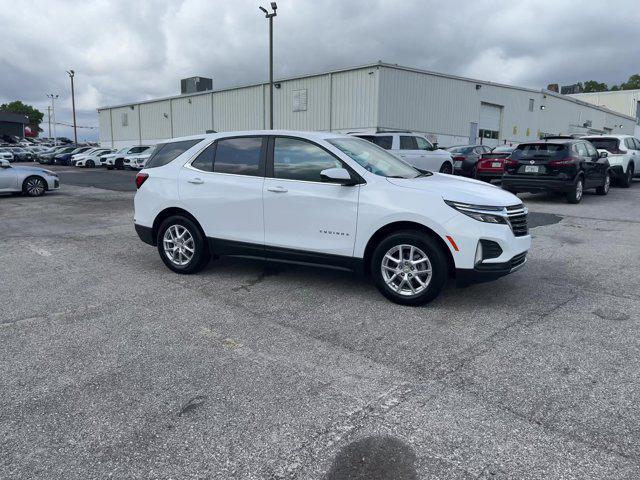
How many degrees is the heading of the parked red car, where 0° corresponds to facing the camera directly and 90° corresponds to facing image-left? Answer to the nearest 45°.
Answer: approximately 225°

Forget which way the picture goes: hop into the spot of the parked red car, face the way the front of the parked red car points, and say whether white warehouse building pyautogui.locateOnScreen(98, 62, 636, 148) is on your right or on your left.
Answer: on your left

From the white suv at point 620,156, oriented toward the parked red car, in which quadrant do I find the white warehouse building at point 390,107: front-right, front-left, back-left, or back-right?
front-right

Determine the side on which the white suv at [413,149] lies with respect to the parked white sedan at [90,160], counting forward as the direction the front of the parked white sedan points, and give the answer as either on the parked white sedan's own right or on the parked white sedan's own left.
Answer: on the parked white sedan's own left

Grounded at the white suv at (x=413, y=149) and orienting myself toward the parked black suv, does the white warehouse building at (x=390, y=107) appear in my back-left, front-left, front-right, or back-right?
back-left

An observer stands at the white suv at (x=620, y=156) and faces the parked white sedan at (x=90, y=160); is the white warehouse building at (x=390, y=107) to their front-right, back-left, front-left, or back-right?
front-right

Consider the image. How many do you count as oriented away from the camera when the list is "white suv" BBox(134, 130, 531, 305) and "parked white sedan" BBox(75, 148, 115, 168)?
0

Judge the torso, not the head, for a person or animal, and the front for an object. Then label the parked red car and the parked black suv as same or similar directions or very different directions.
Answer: same or similar directions

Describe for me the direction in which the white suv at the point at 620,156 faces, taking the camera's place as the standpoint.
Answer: facing away from the viewer and to the right of the viewer

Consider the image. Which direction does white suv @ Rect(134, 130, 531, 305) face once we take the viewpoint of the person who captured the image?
facing the viewer and to the right of the viewer

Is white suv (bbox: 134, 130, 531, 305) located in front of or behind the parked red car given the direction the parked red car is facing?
behind

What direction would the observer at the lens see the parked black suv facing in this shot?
facing away from the viewer and to the right of the viewer

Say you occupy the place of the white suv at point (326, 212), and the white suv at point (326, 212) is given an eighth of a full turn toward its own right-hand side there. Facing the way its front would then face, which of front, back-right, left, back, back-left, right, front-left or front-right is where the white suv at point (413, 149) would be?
back

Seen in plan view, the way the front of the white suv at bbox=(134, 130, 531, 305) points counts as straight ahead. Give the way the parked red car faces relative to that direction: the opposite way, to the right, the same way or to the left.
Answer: to the left

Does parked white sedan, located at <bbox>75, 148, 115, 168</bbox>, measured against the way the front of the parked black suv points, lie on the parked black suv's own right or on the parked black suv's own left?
on the parked black suv's own left

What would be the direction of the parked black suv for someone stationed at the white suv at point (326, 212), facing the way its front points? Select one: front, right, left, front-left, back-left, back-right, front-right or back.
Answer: left
